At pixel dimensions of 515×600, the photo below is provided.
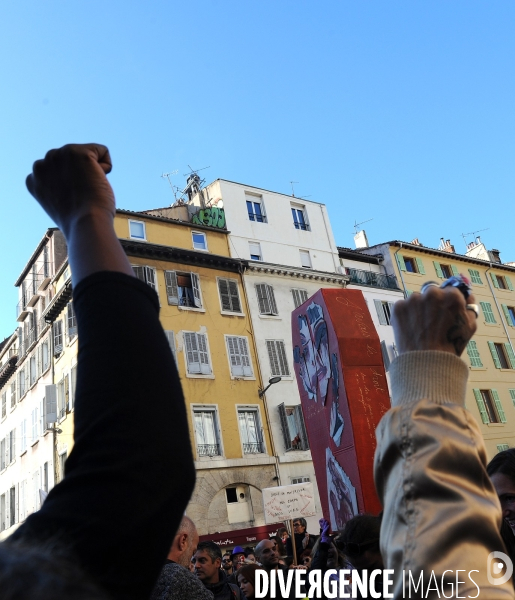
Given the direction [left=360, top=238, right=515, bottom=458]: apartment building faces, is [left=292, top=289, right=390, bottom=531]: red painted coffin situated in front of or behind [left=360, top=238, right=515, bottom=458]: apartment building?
in front

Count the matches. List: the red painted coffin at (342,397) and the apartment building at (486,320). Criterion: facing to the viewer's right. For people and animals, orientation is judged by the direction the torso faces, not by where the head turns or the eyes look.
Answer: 0
